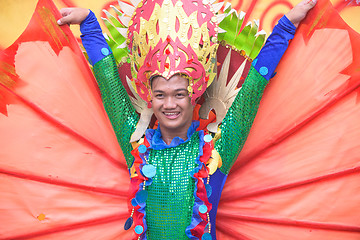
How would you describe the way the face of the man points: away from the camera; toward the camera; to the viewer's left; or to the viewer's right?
toward the camera

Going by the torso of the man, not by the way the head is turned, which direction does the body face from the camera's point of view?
toward the camera
